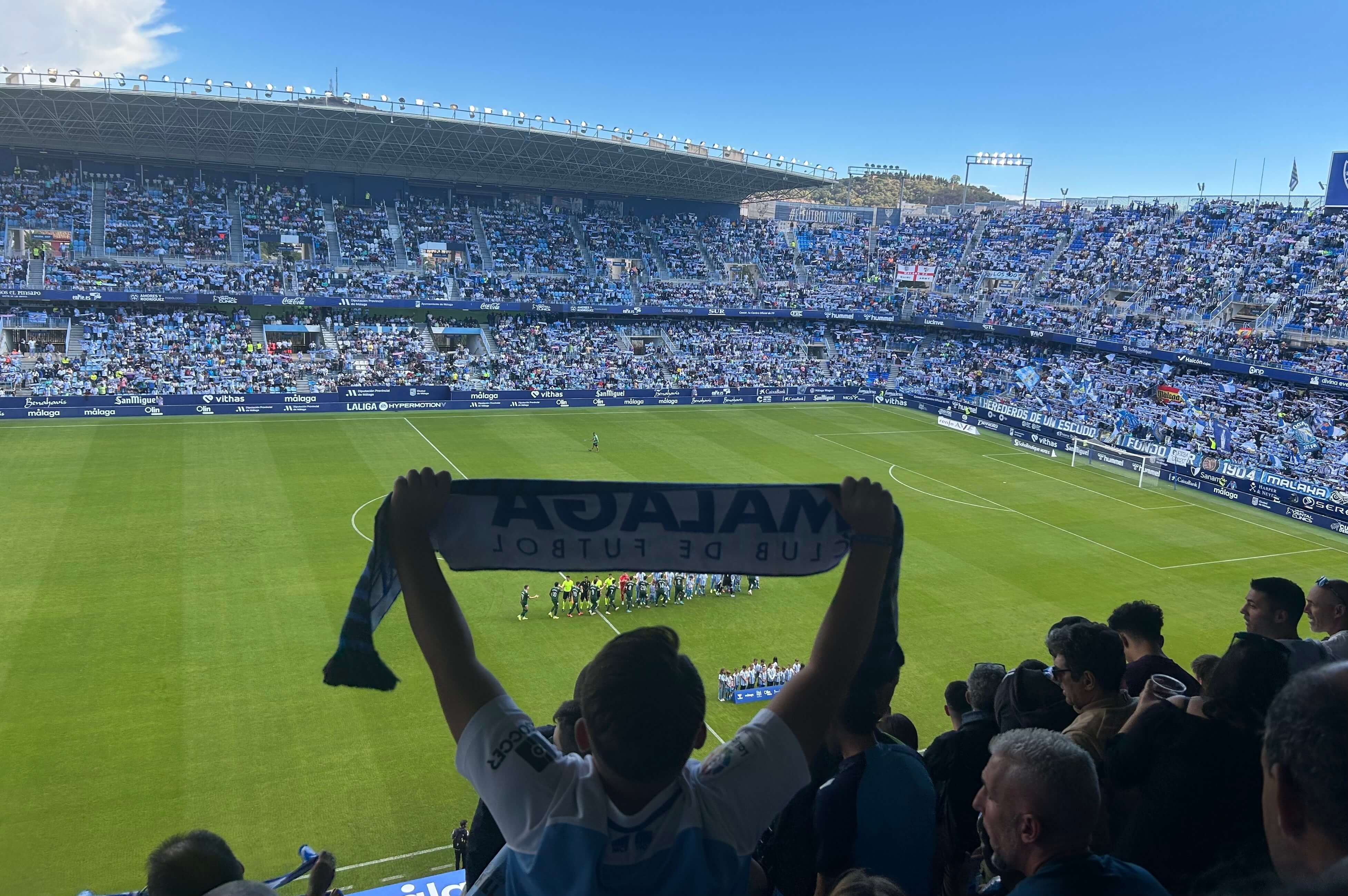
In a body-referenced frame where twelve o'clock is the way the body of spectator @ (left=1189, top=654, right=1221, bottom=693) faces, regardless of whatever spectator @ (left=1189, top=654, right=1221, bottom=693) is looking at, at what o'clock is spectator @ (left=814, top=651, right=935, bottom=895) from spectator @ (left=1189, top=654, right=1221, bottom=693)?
spectator @ (left=814, top=651, right=935, bottom=895) is roughly at 8 o'clock from spectator @ (left=1189, top=654, right=1221, bottom=693).

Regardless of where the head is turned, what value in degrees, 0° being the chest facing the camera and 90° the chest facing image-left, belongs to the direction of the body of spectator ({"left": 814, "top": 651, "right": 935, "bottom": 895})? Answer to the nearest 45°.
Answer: approximately 135°

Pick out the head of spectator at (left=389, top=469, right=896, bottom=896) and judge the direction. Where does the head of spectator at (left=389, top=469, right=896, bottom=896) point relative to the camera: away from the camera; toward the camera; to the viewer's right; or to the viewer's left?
away from the camera

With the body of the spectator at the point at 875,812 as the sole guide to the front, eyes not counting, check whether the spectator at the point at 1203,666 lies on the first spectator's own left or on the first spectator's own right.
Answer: on the first spectator's own right

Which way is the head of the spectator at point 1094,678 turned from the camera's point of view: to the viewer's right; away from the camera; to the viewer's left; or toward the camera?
to the viewer's left

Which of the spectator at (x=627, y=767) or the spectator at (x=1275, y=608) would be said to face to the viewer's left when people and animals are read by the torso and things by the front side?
the spectator at (x=1275, y=608)

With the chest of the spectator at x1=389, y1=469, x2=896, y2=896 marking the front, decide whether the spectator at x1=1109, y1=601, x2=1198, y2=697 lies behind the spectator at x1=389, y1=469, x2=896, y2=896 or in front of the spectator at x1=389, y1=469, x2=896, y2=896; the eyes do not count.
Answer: in front

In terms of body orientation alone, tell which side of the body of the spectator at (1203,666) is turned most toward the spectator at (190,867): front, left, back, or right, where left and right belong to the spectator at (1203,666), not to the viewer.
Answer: left

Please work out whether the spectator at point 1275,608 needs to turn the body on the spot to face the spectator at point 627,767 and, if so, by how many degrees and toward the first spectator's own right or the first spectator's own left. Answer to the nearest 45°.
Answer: approximately 90° to the first spectator's own left

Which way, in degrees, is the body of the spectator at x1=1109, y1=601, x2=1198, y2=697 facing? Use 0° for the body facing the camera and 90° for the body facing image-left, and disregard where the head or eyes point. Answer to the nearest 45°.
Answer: approximately 135°

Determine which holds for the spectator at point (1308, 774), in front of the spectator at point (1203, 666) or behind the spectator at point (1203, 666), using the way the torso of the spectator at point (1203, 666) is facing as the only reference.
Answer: behind

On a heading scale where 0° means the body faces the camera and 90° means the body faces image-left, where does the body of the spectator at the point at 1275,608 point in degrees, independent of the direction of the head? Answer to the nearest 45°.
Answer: approximately 90°

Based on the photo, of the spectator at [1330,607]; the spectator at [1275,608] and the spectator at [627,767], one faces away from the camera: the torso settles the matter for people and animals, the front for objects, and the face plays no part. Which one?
the spectator at [627,767]
